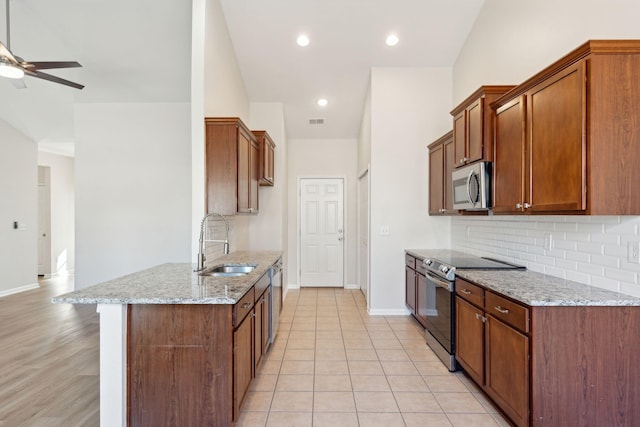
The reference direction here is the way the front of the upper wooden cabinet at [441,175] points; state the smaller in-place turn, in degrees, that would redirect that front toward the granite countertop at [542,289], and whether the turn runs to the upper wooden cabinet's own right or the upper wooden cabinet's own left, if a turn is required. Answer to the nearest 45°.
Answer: approximately 90° to the upper wooden cabinet's own left

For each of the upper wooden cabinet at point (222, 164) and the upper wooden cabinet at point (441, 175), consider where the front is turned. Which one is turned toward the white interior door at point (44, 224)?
the upper wooden cabinet at point (441, 175)

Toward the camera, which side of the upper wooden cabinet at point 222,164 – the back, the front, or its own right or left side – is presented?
right

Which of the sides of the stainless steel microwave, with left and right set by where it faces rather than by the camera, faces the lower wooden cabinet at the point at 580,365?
left

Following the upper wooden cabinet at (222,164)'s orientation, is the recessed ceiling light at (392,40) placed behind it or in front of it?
in front

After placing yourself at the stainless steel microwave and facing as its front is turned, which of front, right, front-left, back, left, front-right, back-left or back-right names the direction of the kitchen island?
front

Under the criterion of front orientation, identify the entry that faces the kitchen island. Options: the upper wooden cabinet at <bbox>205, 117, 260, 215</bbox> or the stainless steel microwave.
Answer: the stainless steel microwave

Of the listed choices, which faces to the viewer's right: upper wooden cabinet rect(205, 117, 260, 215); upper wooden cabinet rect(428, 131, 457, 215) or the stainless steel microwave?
upper wooden cabinet rect(205, 117, 260, 215)

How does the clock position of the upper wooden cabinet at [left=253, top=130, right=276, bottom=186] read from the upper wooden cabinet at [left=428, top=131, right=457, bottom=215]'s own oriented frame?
the upper wooden cabinet at [left=253, top=130, right=276, bottom=186] is roughly at 12 o'clock from the upper wooden cabinet at [left=428, top=131, right=457, bottom=215].

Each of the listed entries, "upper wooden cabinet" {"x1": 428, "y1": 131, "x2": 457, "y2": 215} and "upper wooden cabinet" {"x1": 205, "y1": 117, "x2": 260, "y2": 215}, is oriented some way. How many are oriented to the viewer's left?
1

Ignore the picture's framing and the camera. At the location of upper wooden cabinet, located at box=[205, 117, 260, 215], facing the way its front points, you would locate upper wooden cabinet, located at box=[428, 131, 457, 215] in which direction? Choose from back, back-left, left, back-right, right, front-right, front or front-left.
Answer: front

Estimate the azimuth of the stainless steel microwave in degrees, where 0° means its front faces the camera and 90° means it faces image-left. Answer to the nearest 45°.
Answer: approximately 45°

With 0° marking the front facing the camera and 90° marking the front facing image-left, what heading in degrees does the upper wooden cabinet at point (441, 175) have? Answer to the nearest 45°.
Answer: approximately 90°

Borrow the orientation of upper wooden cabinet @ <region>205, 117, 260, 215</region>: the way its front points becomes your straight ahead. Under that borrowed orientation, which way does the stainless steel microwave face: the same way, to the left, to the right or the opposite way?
the opposite way
